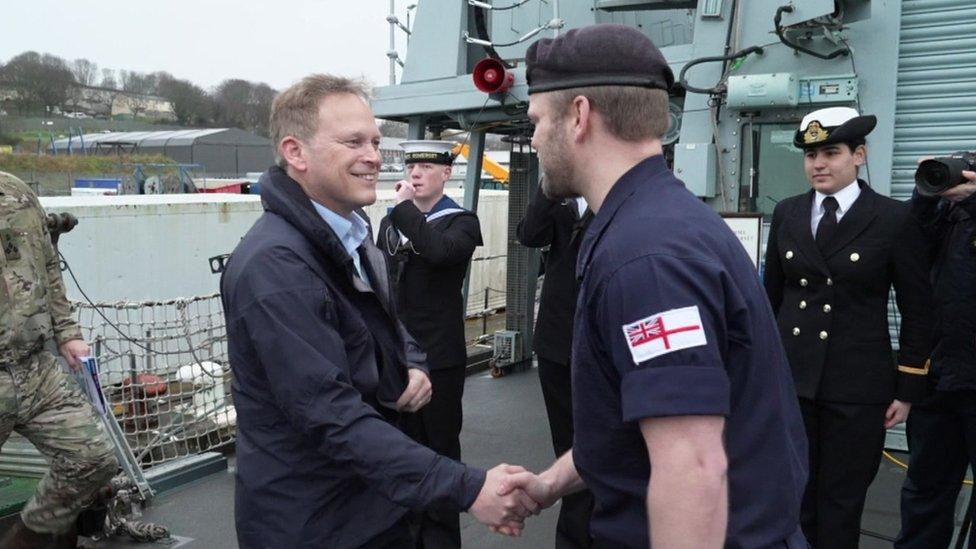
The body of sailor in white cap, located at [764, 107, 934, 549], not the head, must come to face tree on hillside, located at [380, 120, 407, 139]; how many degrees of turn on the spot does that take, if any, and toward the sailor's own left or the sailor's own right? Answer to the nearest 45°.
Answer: approximately 90° to the sailor's own right

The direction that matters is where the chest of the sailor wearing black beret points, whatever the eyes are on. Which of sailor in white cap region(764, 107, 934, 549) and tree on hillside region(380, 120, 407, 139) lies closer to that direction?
the tree on hillside

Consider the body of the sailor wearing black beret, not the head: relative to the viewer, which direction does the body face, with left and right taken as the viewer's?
facing away from the viewer and to the left of the viewer

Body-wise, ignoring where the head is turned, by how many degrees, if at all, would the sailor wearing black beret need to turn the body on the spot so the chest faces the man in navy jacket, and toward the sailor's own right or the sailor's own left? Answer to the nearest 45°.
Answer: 0° — they already face them

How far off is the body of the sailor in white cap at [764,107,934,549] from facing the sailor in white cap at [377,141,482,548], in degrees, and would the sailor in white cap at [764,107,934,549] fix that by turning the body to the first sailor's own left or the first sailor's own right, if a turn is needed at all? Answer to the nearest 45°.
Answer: approximately 45° to the first sailor's own right

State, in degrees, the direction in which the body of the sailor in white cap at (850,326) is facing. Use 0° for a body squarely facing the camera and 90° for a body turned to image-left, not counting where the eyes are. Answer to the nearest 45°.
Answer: approximately 45°

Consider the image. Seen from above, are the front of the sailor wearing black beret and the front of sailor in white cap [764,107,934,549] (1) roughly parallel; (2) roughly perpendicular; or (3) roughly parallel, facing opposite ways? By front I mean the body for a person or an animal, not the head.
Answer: roughly perpendicular

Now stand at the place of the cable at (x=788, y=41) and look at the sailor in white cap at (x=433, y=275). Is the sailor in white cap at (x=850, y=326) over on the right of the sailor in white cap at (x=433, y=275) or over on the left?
left

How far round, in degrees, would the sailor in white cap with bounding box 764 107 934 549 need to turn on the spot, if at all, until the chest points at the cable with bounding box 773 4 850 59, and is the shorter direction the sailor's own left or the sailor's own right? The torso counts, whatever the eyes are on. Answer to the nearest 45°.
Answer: approximately 135° to the sailor's own right

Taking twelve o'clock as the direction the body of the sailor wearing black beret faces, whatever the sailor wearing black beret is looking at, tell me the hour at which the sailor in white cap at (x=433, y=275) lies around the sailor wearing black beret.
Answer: The sailor in white cap is roughly at 1 o'clock from the sailor wearing black beret.
